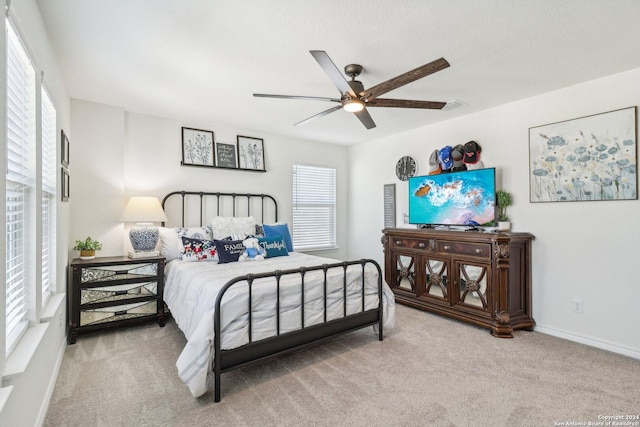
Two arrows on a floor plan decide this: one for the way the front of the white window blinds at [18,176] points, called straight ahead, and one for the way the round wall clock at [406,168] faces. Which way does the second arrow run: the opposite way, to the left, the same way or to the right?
the opposite way

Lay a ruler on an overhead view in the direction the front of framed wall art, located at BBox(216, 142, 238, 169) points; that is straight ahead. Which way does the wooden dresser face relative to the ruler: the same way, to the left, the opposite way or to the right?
to the right

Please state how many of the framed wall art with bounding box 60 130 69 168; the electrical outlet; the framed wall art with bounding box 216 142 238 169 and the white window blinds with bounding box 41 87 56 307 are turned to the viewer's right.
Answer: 2

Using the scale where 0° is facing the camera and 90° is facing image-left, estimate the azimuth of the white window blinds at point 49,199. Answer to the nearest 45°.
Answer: approximately 270°

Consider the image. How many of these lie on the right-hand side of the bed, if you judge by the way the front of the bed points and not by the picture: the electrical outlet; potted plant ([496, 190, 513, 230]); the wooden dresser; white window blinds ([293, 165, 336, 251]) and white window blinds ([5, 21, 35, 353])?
1

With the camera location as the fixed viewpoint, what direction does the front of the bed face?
facing the viewer and to the right of the viewer

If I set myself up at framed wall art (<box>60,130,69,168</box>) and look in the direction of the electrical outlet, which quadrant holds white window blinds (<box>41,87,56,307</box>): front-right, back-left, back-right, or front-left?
front-right

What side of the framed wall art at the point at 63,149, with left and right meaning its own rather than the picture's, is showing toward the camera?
right

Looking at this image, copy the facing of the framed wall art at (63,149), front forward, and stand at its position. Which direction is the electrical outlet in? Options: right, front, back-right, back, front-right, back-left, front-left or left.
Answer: front-right

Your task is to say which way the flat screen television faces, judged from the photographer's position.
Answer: facing the viewer and to the left of the viewer

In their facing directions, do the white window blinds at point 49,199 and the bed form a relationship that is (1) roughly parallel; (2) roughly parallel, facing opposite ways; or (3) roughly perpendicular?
roughly perpendicular

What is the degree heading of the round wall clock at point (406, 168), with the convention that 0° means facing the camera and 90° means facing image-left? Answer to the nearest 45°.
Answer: approximately 45°

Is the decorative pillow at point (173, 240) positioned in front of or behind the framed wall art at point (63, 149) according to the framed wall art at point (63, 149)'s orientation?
in front

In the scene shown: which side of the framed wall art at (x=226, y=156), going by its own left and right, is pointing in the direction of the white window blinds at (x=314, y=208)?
left

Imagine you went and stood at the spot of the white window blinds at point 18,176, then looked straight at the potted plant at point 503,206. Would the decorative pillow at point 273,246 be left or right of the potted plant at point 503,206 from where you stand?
left

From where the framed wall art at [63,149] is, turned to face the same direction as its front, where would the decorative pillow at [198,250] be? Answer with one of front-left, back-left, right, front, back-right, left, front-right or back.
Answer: front

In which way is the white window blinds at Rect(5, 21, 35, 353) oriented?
to the viewer's right
